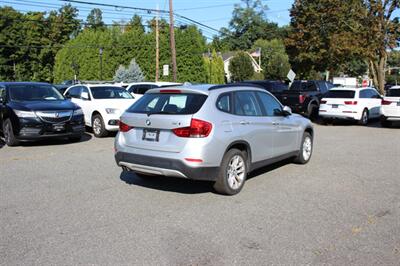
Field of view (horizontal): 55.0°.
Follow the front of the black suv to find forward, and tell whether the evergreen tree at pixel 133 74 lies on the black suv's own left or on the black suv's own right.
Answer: on the black suv's own left

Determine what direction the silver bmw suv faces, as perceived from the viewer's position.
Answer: facing away from the viewer and to the right of the viewer

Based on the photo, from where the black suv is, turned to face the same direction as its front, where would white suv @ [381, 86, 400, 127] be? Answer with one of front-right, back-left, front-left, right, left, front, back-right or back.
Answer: front-left

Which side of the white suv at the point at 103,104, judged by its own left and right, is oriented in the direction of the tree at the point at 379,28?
left

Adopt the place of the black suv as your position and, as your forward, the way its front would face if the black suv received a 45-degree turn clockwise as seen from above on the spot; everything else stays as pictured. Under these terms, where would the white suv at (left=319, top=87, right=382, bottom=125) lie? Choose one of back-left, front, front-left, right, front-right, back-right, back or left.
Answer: left

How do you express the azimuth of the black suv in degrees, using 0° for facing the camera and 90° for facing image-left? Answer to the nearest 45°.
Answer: approximately 315°

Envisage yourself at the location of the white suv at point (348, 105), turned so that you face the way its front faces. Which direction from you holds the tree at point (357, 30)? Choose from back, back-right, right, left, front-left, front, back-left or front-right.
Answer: front-left

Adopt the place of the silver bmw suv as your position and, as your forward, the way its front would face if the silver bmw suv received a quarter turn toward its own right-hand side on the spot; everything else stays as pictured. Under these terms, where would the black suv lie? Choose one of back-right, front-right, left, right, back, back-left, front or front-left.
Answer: back

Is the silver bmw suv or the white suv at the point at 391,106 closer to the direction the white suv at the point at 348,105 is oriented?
the white suv

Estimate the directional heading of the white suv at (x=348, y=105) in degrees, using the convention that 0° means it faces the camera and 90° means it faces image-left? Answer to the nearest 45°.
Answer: approximately 225°

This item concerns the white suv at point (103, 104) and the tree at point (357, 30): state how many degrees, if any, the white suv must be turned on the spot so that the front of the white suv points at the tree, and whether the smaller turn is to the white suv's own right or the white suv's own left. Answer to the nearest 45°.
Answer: approximately 90° to the white suv's own left
